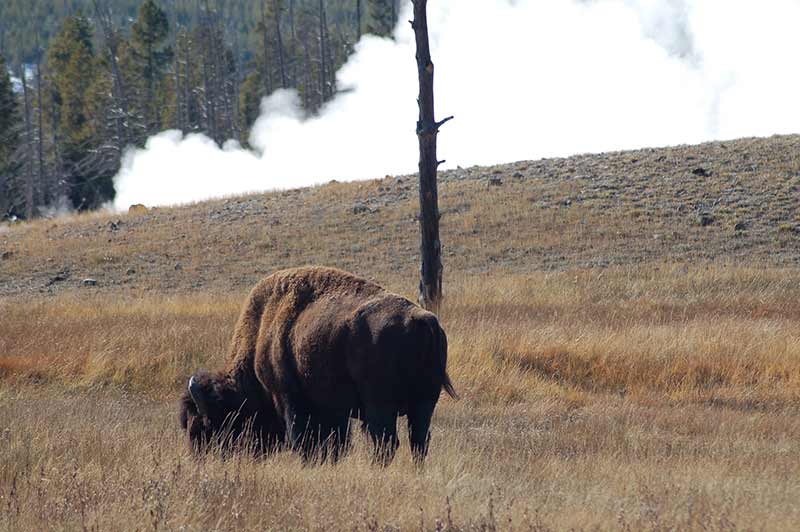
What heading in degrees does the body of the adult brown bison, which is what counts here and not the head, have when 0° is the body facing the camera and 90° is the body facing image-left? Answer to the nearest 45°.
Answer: approximately 135°

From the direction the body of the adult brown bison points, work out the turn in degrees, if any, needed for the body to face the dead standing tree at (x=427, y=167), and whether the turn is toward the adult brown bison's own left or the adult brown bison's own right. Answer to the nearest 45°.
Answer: approximately 45° to the adult brown bison's own right
